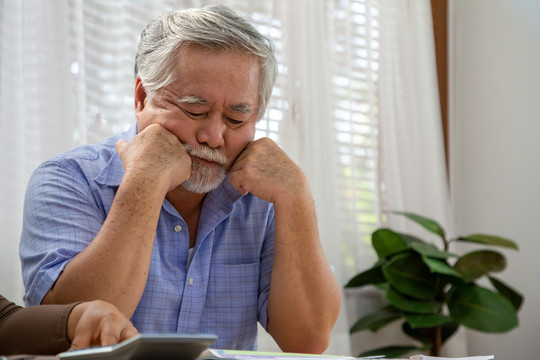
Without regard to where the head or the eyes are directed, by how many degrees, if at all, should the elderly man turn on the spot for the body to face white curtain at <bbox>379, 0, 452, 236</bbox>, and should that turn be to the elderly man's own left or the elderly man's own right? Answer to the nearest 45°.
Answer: approximately 90° to the elderly man's own left

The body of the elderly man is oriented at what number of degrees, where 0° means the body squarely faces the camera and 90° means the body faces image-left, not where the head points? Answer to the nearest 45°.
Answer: approximately 315°

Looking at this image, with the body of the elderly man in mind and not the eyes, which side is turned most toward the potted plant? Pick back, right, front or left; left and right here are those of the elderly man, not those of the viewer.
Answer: left
